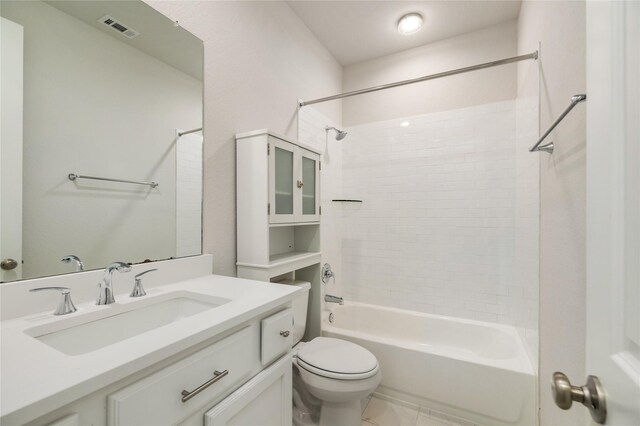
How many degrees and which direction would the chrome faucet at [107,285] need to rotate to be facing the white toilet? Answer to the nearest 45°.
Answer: approximately 45° to its left

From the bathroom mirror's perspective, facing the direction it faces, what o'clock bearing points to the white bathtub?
The white bathtub is roughly at 11 o'clock from the bathroom mirror.

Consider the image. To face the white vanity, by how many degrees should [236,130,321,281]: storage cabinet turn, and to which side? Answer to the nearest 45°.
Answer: approximately 45° to its right

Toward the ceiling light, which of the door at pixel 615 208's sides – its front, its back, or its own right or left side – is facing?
right

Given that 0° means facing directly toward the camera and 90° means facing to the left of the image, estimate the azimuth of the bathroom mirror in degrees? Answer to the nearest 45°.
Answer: approximately 315°

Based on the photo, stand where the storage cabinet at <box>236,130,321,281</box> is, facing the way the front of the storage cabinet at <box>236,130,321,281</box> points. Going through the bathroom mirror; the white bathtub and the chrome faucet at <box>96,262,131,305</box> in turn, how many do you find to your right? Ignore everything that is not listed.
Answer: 2

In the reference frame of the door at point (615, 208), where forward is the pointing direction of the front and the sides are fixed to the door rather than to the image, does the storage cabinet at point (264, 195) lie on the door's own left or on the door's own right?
on the door's own right

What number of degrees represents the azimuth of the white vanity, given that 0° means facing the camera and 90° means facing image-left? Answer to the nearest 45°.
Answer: approximately 315°

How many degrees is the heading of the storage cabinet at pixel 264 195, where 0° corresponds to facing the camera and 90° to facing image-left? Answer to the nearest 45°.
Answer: approximately 315°

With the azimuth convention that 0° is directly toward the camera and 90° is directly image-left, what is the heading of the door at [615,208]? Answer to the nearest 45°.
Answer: approximately 45°
